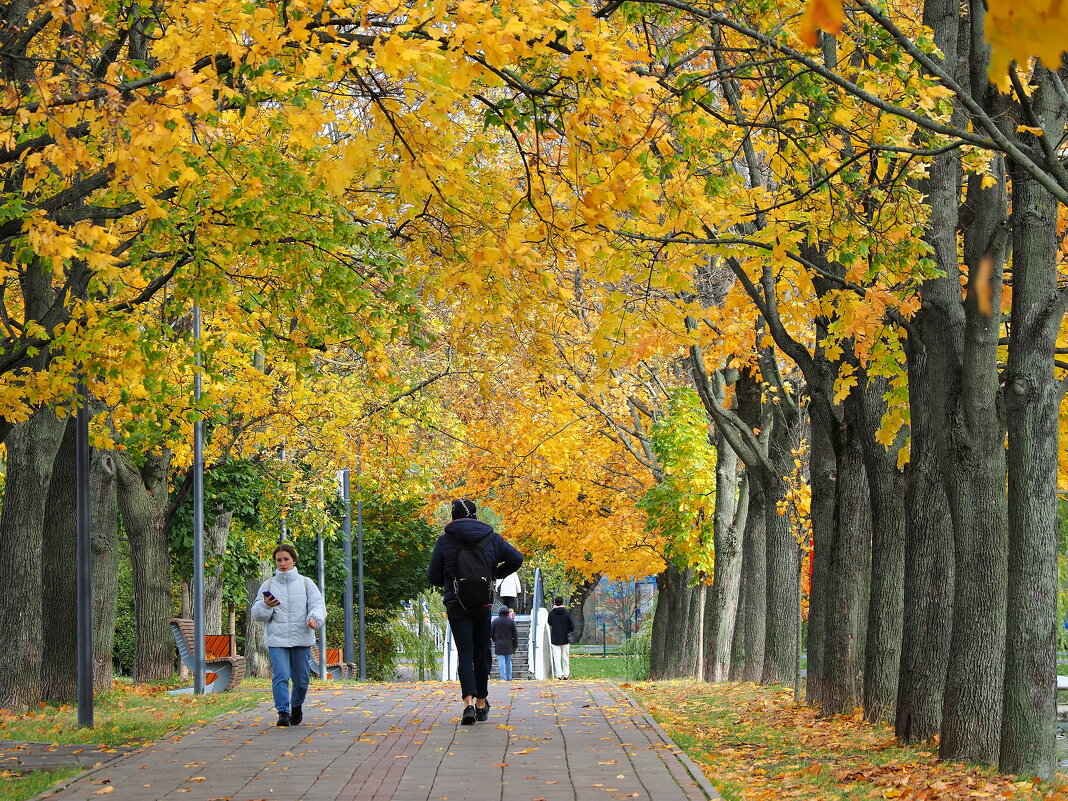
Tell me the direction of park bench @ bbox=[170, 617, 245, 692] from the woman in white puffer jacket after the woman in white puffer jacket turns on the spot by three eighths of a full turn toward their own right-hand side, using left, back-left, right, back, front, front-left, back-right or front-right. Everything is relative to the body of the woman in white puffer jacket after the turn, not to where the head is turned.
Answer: front-right

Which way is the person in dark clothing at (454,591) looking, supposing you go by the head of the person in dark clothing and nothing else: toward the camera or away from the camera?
away from the camera

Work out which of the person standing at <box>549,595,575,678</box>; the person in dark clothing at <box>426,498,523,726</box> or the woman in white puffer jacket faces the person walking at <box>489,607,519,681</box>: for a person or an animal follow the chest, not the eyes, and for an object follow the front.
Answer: the person in dark clothing

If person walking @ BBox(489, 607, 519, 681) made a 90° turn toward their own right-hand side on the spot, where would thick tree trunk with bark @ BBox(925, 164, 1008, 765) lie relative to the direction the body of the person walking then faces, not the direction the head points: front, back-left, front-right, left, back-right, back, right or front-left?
right

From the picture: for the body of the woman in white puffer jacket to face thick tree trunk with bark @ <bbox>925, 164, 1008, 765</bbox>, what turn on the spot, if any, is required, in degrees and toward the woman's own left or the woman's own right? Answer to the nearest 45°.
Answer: approximately 45° to the woman's own left

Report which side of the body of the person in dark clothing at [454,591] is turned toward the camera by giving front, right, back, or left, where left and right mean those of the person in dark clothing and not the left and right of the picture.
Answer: back

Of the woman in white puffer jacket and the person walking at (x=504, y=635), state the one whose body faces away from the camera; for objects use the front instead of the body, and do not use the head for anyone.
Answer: the person walking

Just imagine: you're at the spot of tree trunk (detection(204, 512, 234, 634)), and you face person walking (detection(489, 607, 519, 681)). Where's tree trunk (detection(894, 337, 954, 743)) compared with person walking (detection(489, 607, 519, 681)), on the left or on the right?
right

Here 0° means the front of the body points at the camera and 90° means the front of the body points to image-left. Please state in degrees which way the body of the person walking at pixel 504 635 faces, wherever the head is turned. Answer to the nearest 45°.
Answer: approximately 180°

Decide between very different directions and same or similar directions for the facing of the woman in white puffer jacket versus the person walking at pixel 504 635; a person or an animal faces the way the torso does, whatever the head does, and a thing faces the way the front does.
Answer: very different directions
